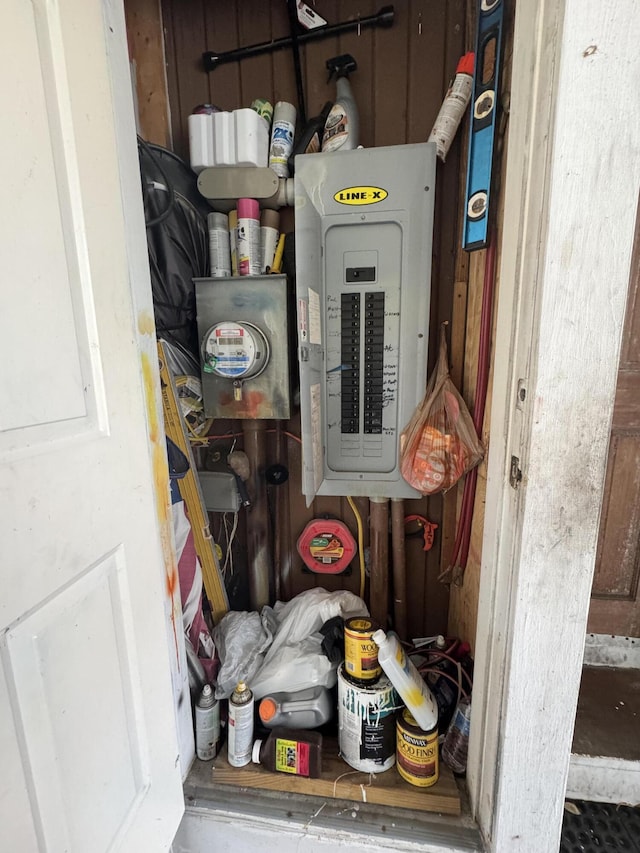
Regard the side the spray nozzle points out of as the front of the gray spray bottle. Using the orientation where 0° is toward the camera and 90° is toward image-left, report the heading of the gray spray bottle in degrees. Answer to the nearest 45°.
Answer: approximately 90°
